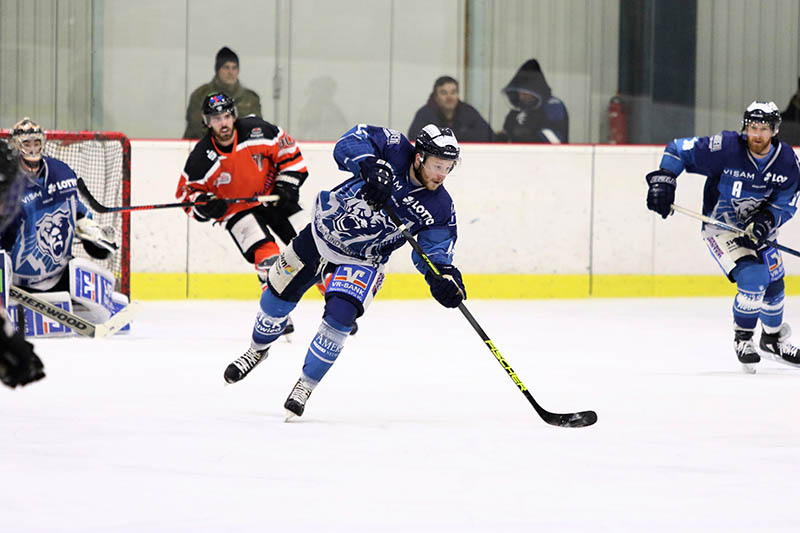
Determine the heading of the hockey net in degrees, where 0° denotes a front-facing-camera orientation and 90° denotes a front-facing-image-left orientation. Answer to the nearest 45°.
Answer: approximately 0°

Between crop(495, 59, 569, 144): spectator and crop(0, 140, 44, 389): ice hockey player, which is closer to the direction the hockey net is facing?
the ice hockey player

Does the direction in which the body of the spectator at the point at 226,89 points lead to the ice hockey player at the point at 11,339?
yes

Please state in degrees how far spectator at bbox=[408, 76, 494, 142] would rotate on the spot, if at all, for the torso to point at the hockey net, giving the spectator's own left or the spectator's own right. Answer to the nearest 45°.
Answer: approximately 45° to the spectator's own right

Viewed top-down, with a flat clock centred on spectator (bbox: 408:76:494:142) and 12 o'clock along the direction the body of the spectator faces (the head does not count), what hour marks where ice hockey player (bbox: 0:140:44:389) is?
The ice hockey player is roughly at 12 o'clock from the spectator.
